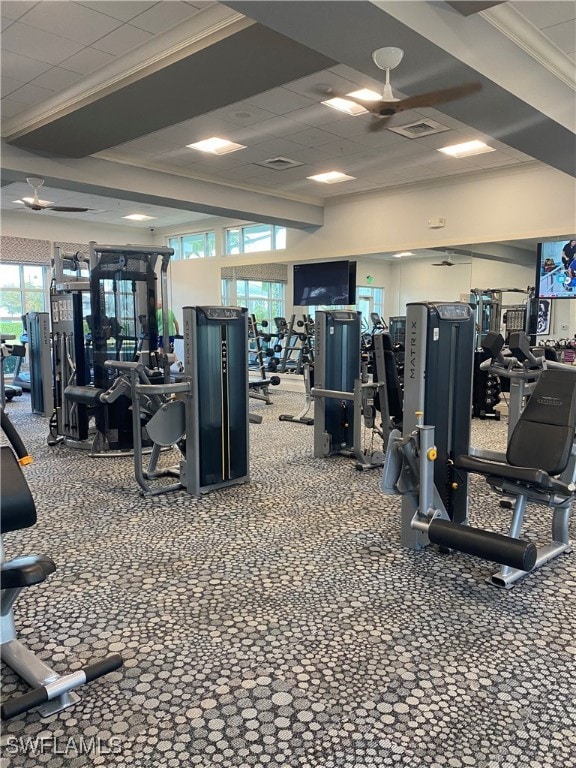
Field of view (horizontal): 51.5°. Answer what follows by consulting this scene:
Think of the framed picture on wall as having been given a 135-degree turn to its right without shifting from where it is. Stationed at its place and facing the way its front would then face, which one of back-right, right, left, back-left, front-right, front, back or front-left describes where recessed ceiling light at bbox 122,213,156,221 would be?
left

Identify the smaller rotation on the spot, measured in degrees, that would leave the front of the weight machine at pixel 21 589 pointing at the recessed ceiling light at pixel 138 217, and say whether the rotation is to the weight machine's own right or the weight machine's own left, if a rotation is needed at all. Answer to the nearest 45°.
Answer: approximately 135° to the weight machine's own left

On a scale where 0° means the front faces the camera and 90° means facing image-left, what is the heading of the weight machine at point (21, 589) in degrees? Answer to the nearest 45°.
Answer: approximately 315°

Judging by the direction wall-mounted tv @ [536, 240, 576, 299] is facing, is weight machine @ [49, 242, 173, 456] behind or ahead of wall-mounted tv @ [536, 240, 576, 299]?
ahead

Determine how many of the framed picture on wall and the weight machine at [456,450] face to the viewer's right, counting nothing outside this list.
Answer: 0

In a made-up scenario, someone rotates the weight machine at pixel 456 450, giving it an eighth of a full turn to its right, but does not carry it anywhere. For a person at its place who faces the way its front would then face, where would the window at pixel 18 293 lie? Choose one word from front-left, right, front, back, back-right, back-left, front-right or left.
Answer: front-right

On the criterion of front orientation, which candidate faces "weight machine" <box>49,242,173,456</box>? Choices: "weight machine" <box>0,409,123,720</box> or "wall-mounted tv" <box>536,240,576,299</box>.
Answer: the wall-mounted tv

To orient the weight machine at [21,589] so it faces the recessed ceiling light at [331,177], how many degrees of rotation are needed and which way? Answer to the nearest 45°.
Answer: approximately 90° to its left

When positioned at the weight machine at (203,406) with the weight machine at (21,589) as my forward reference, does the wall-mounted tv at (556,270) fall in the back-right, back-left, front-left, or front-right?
back-left

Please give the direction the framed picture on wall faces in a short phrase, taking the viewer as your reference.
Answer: facing the viewer and to the left of the viewer

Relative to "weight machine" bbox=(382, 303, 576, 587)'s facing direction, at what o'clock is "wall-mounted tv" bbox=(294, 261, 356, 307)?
The wall-mounted tv is roughly at 4 o'clock from the weight machine.
